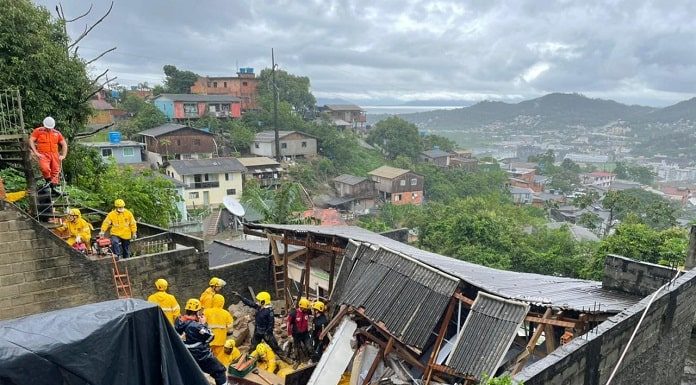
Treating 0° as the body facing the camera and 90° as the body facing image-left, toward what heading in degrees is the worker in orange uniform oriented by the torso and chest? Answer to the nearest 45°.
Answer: approximately 0°

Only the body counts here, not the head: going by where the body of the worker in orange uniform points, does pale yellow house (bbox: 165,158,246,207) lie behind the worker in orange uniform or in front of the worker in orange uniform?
behind

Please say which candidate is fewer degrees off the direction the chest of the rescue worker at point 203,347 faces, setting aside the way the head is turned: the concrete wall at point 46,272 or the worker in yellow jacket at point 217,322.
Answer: the worker in yellow jacket

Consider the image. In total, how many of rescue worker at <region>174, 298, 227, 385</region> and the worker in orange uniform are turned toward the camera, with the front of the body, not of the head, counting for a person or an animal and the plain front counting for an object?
1

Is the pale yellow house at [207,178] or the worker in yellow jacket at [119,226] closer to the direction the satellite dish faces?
the worker in yellow jacket

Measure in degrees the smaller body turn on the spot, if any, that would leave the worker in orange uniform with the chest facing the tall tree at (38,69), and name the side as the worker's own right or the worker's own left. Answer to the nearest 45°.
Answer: approximately 180°

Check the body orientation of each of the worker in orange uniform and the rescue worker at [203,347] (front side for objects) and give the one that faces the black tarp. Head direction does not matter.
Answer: the worker in orange uniform

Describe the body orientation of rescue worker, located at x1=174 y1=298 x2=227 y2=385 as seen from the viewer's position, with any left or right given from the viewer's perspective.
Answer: facing away from the viewer and to the right of the viewer
